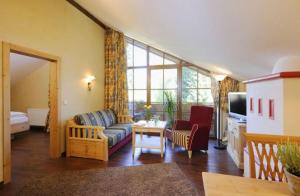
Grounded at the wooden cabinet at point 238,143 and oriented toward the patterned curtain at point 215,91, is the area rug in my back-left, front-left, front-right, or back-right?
back-left

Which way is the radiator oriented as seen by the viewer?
toward the camera

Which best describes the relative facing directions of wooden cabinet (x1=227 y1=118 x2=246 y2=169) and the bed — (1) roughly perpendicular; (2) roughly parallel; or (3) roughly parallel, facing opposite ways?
roughly parallel, facing opposite ways

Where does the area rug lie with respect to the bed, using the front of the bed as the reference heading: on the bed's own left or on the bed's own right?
on the bed's own right

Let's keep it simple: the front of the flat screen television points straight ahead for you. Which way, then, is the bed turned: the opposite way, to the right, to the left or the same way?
the opposite way

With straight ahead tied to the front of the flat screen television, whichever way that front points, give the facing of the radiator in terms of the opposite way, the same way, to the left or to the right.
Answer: to the left

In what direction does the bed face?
to the viewer's right

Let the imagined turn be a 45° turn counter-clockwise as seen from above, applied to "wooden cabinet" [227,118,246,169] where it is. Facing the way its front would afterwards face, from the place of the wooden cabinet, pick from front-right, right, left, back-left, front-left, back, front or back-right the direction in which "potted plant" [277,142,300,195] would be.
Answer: front

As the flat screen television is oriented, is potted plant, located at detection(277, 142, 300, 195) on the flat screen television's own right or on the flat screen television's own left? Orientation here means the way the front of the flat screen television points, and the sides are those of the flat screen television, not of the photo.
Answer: on the flat screen television's own left

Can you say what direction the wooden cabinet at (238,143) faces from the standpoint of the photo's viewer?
facing the viewer and to the left of the viewer
